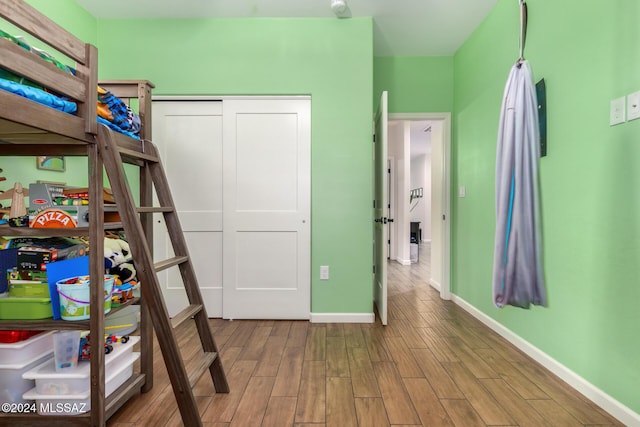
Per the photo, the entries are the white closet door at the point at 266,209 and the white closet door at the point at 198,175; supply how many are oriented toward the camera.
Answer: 2

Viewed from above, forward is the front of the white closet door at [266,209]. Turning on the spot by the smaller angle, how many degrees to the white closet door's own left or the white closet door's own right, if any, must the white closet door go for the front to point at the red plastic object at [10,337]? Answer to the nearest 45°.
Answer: approximately 45° to the white closet door's own right

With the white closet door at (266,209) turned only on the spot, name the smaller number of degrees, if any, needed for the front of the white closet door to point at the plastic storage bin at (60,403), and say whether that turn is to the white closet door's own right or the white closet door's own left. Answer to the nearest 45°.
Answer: approximately 45° to the white closet door's own right

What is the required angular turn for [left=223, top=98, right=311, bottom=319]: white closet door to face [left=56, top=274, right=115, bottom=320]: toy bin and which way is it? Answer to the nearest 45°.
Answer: approximately 45° to its right
